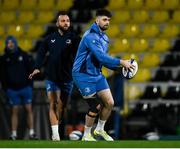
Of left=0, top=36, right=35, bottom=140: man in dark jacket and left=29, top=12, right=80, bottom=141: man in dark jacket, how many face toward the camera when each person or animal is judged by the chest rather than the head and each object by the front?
2

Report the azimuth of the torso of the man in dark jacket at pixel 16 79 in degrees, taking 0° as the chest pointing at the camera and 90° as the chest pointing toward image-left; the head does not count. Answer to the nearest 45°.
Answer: approximately 0°

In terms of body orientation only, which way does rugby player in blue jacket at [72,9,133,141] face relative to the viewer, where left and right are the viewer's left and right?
facing the viewer and to the right of the viewer

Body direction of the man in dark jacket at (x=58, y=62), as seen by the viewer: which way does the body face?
toward the camera

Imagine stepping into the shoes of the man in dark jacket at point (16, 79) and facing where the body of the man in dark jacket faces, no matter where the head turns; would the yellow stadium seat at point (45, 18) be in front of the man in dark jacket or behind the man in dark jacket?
behind

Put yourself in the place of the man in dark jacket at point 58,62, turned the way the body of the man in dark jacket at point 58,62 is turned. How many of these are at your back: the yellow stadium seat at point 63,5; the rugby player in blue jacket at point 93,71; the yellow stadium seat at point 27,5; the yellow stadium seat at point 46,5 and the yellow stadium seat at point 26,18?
4

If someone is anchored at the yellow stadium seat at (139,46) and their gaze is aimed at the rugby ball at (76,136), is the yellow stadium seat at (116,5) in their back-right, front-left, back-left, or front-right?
back-right

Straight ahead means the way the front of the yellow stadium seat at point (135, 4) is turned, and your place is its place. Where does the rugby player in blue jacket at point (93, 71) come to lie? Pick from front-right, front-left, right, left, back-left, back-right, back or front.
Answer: front

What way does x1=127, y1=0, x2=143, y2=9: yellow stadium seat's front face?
toward the camera
